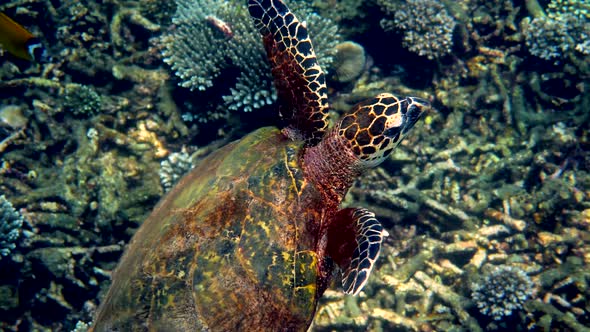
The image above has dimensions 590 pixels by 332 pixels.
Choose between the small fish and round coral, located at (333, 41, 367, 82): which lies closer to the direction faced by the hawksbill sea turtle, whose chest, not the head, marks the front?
the round coral

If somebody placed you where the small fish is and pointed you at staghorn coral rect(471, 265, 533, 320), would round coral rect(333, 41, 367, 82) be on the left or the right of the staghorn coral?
left

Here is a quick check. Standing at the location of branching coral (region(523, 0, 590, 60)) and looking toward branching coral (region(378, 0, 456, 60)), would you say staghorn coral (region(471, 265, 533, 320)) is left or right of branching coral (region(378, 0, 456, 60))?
left

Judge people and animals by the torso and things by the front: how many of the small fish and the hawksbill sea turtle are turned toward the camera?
0

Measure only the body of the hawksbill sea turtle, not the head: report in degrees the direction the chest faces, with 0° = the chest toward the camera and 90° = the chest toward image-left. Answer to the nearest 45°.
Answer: approximately 225°
